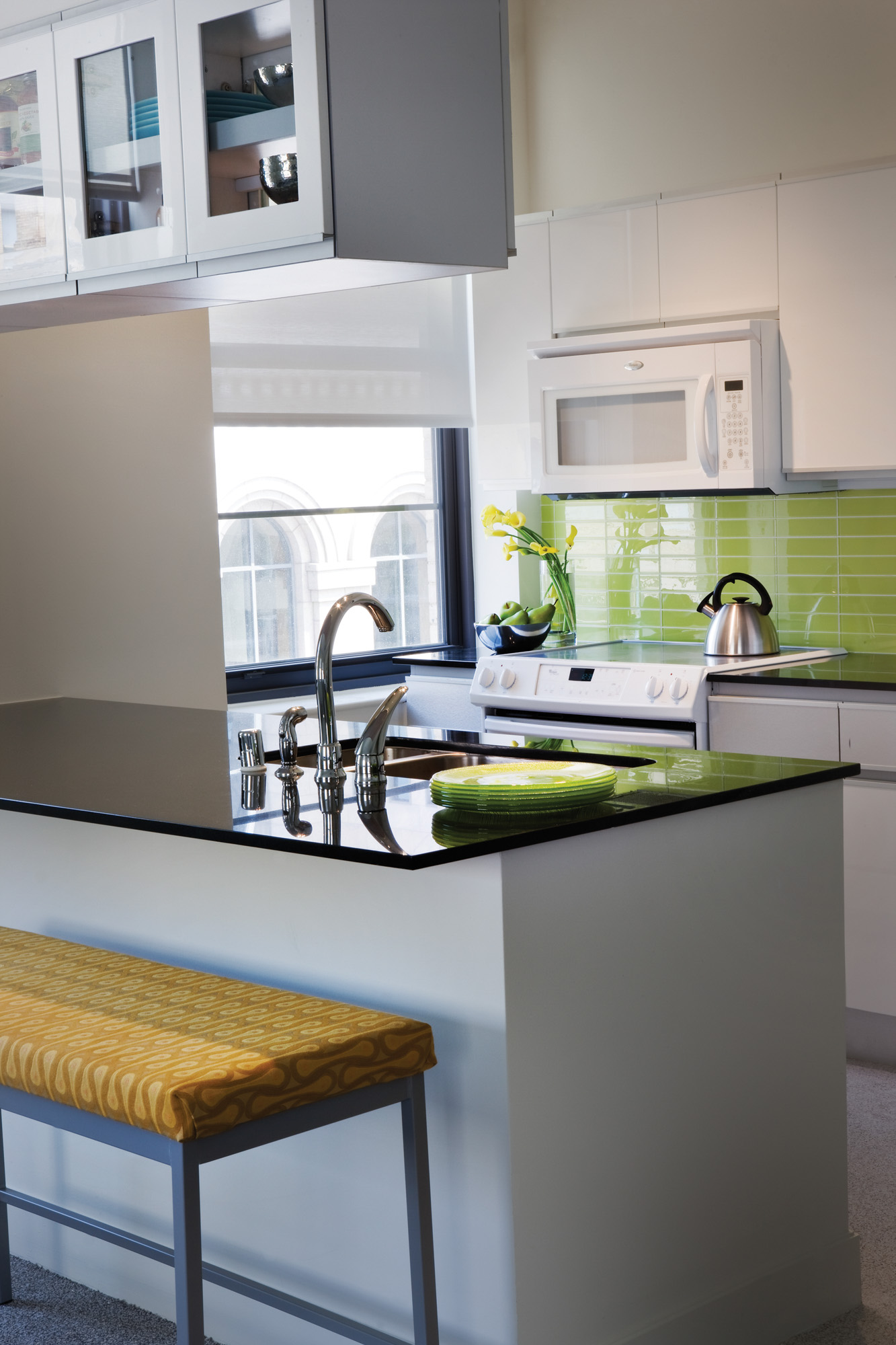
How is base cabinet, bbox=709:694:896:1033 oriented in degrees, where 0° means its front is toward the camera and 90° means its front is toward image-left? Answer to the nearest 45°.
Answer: approximately 0°

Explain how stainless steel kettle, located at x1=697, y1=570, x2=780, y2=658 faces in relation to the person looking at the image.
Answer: facing to the left of the viewer

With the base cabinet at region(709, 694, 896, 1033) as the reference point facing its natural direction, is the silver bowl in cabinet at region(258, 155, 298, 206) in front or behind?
in front

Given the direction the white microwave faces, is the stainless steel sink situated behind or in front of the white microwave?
in front

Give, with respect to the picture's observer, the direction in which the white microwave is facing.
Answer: facing the viewer and to the left of the viewer

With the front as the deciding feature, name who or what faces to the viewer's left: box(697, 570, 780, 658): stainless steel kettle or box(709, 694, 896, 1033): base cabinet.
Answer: the stainless steel kettle

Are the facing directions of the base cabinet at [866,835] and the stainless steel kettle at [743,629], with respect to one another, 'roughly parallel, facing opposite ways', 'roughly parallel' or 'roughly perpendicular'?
roughly perpendicular

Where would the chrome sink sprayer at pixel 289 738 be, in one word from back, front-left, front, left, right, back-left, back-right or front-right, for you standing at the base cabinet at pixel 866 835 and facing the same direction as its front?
front-right

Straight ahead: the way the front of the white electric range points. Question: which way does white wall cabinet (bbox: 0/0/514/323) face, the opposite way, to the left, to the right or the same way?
the same way

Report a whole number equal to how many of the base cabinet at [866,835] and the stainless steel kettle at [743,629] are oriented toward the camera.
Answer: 1

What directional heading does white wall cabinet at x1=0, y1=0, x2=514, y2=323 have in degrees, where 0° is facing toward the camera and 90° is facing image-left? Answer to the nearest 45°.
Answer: approximately 45°

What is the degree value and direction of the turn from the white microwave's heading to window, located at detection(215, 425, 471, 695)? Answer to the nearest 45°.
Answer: approximately 90° to its right

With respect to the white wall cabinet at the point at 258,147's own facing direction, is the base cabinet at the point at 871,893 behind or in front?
behind
